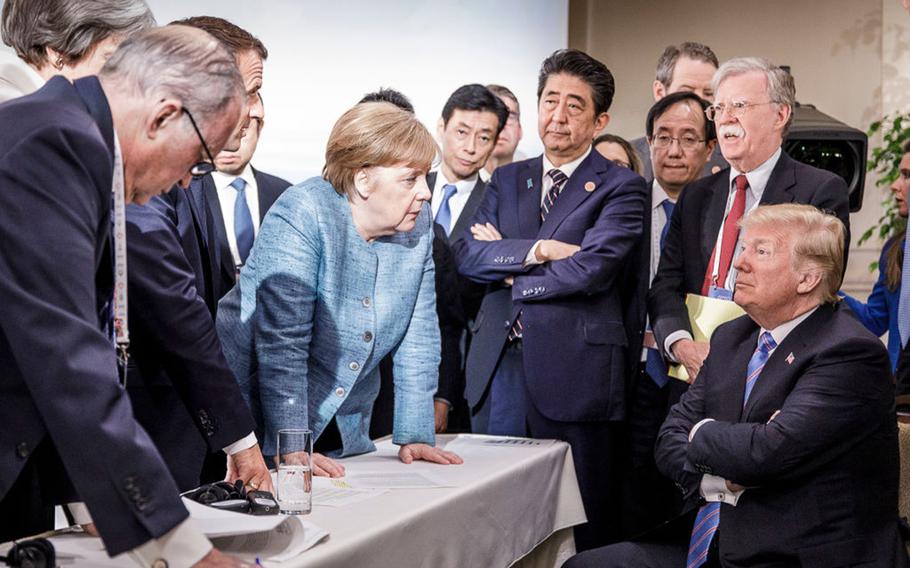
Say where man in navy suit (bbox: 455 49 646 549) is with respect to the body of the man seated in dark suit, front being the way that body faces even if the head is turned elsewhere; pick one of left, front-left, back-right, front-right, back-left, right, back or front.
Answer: right

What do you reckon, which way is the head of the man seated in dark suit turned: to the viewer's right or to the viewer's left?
to the viewer's left

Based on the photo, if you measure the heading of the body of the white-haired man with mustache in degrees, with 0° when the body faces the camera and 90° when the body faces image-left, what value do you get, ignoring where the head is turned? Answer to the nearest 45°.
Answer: approximately 45°

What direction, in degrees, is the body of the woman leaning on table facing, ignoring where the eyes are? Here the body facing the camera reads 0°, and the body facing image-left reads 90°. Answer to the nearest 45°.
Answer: approximately 315°

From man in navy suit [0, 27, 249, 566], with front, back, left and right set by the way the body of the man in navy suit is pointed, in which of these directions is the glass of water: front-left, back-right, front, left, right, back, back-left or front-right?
front-left

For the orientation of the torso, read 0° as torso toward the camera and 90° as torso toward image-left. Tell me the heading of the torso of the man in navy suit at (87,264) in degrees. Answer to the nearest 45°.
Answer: approximately 270°

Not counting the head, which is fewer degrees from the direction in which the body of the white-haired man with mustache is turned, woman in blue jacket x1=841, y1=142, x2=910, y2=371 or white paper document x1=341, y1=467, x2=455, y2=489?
the white paper document

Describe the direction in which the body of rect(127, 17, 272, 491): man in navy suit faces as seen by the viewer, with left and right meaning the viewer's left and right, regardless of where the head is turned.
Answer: facing to the right of the viewer

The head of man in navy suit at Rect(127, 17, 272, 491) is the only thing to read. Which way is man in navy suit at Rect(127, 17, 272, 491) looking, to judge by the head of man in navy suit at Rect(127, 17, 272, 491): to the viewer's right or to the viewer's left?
to the viewer's right

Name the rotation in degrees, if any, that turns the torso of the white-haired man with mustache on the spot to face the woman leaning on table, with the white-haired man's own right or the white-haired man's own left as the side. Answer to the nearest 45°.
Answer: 0° — they already face them

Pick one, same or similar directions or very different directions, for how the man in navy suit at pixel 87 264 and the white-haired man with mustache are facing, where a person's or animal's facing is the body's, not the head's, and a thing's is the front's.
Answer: very different directions

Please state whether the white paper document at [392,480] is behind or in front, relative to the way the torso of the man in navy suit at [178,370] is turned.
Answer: in front

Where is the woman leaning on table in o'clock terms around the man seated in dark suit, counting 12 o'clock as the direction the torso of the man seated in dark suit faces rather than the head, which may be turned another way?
The woman leaning on table is roughly at 1 o'clock from the man seated in dark suit.
